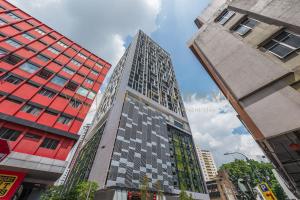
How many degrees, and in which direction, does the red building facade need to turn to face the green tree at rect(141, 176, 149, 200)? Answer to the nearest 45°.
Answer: approximately 45° to its left

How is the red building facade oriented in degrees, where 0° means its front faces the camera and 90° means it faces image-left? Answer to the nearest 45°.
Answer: approximately 315°

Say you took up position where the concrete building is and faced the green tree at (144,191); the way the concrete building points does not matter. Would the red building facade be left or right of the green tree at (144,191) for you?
left

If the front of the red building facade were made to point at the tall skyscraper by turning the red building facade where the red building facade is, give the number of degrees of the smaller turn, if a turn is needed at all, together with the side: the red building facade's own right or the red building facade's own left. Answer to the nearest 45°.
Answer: approximately 45° to the red building facade's own left
